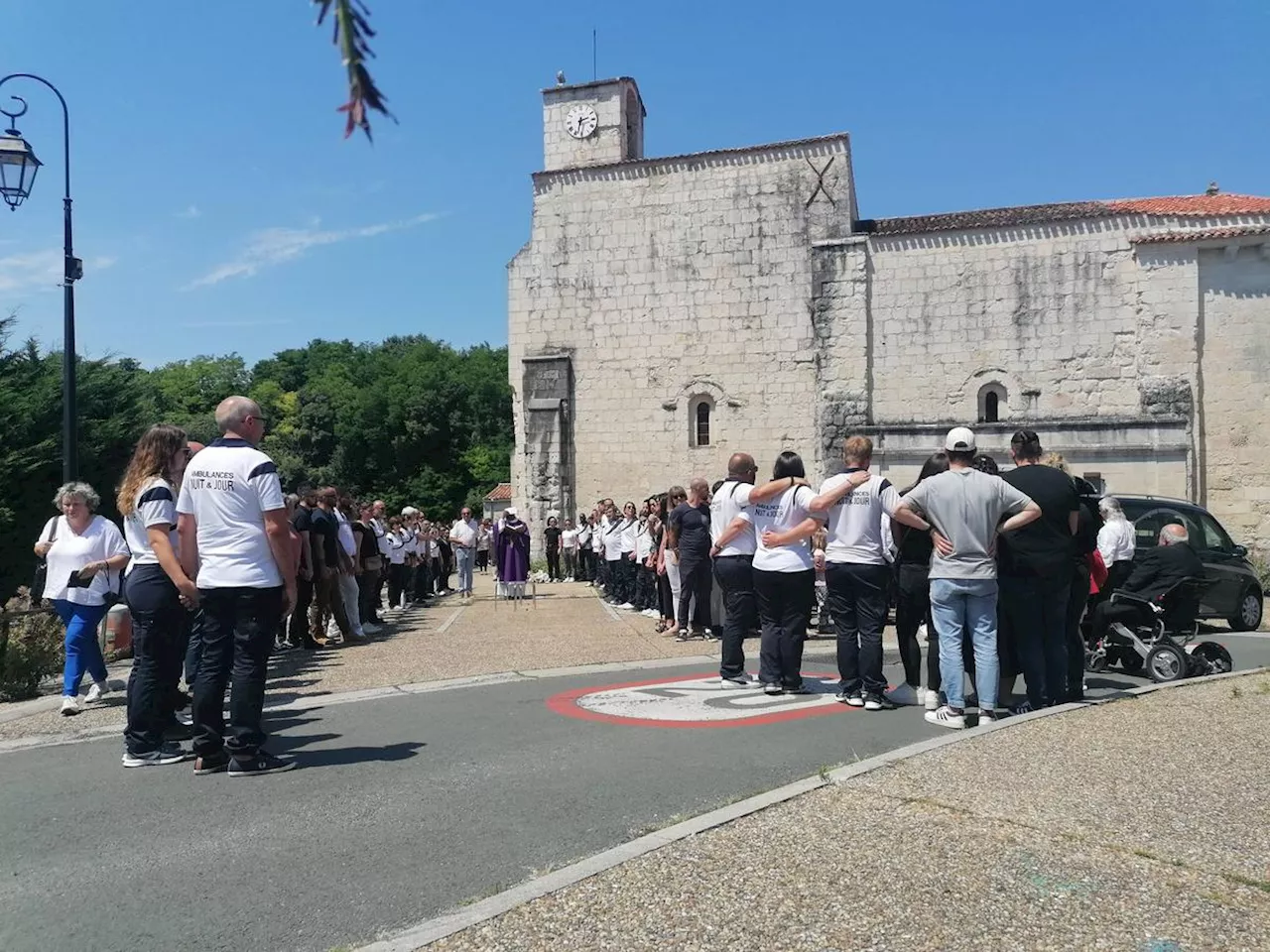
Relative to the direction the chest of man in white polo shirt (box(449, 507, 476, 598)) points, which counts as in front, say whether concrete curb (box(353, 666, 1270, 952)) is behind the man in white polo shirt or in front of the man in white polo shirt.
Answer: in front

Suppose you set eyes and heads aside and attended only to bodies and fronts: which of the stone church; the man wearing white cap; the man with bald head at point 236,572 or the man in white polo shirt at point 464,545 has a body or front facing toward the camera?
the man in white polo shirt

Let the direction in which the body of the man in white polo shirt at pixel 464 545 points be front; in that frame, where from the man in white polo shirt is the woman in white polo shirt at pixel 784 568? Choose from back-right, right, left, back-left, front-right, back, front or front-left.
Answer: front

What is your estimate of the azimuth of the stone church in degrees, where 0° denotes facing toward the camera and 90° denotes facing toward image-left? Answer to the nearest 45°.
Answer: approximately 90°

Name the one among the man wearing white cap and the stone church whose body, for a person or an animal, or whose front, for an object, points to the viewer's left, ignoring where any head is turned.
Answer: the stone church

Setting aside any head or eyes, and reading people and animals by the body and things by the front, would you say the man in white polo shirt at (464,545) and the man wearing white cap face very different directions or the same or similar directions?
very different directions

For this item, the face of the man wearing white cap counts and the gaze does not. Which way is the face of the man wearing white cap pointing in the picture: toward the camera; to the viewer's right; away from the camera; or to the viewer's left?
away from the camera

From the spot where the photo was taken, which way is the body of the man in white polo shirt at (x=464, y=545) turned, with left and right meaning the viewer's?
facing the viewer

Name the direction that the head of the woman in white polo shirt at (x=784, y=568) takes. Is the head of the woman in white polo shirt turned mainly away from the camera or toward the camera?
away from the camera

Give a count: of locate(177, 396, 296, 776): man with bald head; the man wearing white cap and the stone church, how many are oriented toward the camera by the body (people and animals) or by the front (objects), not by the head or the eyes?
0

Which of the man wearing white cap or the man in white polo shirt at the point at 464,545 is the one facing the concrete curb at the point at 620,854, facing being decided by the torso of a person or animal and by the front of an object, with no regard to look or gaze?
the man in white polo shirt

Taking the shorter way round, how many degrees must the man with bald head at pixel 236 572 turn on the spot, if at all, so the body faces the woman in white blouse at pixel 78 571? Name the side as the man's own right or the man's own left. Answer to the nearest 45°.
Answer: approximately 45° to the man's own left

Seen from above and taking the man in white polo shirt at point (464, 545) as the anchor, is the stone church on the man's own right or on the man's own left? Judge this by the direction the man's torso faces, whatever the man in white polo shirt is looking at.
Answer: on the man's own left

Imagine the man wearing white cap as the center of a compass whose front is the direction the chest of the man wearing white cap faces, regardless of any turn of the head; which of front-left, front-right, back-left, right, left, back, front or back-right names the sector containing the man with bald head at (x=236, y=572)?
back-left

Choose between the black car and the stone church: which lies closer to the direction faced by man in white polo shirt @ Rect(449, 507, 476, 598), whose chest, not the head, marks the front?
the black car

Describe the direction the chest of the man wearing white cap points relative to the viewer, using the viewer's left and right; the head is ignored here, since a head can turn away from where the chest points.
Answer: facing away from the viewer

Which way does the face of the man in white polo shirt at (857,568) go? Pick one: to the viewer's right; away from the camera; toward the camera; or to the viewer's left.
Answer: away from the camera
